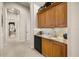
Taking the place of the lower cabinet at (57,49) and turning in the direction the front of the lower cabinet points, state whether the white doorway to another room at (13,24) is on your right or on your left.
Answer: on your right

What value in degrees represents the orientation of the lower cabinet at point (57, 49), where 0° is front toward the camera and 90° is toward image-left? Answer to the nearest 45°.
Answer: approximately 45°
